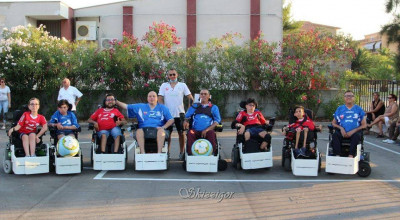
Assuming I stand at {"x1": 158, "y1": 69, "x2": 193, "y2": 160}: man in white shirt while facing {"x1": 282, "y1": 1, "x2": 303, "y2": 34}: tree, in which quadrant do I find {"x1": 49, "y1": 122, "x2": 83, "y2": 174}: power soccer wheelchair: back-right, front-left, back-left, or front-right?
back-left

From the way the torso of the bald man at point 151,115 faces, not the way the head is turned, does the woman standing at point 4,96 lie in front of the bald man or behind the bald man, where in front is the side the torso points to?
behind

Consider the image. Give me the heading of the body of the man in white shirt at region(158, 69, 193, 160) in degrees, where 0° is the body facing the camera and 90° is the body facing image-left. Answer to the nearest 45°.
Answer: approximately 0°

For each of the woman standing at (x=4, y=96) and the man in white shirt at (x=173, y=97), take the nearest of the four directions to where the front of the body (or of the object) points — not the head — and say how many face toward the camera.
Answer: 2

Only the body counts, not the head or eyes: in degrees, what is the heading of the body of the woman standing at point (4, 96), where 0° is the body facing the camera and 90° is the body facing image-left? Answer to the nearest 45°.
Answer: approximately 0°

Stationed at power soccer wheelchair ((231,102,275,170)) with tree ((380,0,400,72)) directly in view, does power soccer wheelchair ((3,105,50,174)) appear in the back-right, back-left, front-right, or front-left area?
back-left

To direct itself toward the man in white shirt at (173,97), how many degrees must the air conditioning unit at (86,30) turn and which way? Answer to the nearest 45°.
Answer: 0° — it already faces them
